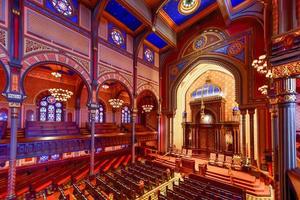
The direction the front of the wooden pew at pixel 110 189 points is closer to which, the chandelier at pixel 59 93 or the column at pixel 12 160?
the chandelier

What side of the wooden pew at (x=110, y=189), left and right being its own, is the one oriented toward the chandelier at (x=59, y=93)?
left

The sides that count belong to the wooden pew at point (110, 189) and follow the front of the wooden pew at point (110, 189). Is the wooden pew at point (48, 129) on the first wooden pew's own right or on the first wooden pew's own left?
on the first wooden pew's own left

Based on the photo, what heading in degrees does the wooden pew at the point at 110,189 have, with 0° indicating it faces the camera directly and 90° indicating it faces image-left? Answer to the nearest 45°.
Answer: approximately 225°

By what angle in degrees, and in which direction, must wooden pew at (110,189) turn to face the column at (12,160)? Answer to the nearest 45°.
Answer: approximately 135° to its left

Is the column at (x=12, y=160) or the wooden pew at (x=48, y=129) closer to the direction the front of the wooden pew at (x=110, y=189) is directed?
the wooden pew
